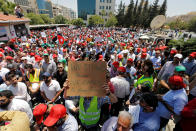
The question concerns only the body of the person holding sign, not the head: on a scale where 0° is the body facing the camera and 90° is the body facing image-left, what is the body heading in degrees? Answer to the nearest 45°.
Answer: approximately 0°

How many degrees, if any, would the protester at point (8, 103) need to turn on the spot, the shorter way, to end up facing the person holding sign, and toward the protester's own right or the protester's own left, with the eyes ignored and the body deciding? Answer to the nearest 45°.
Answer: approximately 90° to the protester's own left

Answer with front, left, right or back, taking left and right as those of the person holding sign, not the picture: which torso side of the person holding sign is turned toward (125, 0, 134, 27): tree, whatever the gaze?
back

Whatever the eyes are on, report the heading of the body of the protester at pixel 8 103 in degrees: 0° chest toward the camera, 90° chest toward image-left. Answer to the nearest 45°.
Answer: approximately 45°

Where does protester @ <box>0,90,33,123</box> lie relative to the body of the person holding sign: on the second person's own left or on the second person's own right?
on the second person's own right
